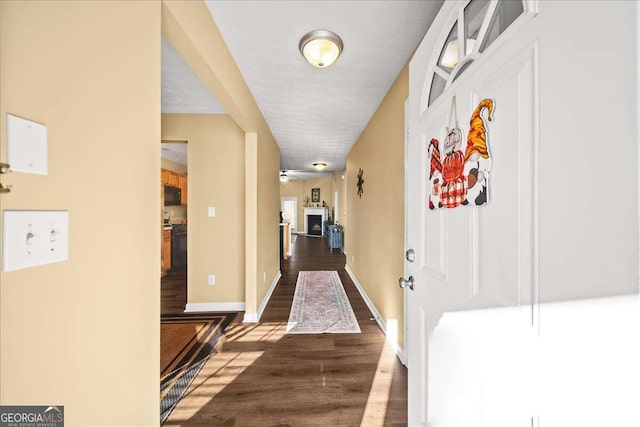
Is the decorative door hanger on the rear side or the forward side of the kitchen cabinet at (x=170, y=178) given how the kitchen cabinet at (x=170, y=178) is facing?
on the forward side

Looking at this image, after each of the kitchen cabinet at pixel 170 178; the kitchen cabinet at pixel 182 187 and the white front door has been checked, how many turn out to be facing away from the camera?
0

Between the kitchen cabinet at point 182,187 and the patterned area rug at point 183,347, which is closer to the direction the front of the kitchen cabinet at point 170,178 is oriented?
the patterned area rug

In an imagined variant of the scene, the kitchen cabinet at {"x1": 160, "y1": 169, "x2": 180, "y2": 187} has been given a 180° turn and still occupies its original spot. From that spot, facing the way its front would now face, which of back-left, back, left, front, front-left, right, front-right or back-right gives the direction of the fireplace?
right

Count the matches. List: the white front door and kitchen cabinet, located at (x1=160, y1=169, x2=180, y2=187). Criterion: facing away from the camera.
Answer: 0

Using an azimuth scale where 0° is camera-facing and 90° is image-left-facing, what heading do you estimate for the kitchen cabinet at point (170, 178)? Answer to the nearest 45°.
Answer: approximately 315°

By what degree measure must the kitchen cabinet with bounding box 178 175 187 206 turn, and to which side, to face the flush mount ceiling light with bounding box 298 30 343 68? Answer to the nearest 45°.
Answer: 0° — it already faces it

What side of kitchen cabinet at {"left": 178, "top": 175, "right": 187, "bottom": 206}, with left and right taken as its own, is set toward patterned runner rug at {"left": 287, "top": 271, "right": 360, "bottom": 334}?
front

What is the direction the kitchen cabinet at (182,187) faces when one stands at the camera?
facing the viewer

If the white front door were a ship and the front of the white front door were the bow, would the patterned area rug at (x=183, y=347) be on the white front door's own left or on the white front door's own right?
on the white front door's own right

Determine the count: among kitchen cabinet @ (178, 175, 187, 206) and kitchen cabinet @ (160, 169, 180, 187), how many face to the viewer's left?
0

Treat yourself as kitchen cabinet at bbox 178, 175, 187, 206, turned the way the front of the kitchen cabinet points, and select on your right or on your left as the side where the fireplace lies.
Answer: on your left

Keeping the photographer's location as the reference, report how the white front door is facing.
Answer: facing the viewer and to the left of the viewer
